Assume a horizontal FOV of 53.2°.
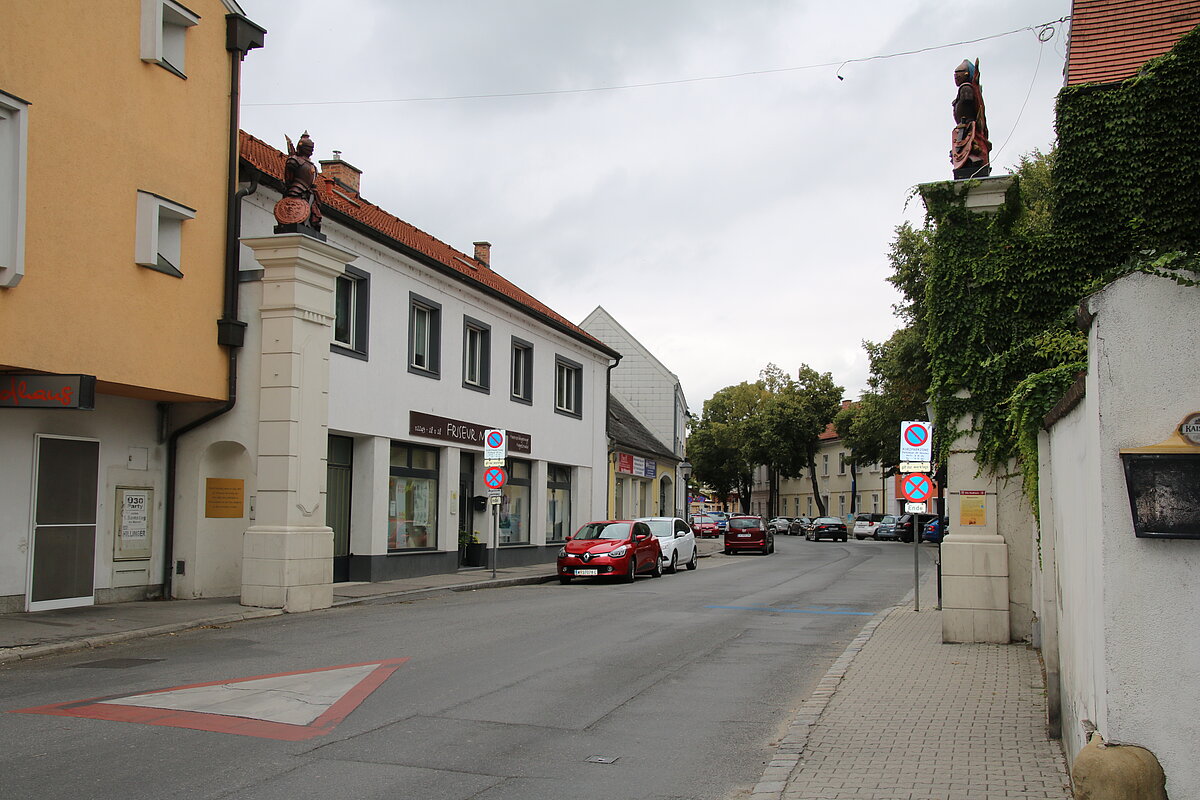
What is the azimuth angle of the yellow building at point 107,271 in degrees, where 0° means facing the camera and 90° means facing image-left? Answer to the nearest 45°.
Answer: approximately 315°

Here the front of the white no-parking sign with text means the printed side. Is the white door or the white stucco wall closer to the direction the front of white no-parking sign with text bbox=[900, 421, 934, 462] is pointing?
the white stucco wall

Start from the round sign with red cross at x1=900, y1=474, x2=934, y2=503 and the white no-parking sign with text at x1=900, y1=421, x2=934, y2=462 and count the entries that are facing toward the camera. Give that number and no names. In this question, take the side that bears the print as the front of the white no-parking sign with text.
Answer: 2

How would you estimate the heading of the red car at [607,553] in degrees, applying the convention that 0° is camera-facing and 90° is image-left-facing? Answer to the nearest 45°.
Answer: approximately 45°

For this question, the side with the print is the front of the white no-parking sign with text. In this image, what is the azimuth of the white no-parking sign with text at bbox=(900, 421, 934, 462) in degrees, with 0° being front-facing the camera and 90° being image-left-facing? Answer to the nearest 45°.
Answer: approximately 0°

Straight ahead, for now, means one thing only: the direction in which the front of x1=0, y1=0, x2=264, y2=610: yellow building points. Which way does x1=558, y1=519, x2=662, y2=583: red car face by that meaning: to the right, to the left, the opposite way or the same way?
to the right

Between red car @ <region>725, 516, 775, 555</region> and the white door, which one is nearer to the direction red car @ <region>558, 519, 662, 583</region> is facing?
the white door
